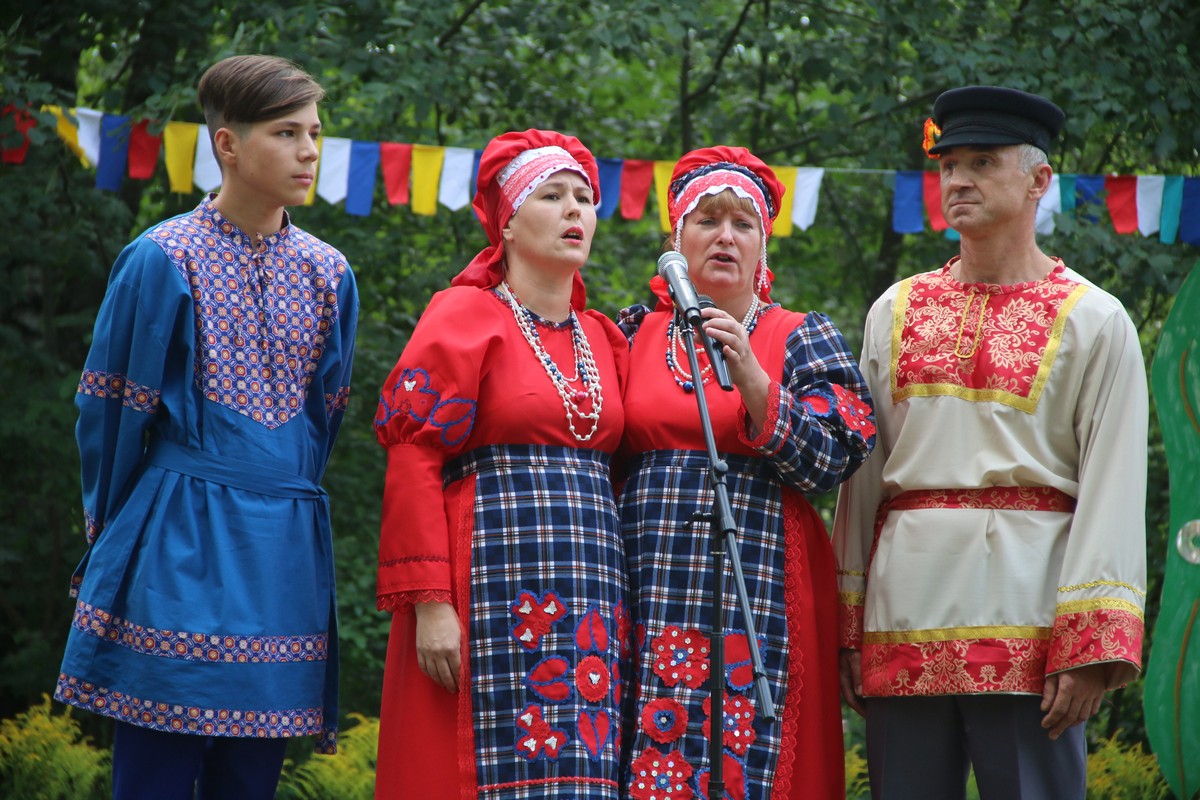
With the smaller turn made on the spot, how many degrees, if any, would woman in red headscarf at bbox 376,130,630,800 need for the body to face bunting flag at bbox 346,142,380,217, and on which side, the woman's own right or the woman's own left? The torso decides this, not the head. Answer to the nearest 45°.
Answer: approximately 135° to the woman's own left

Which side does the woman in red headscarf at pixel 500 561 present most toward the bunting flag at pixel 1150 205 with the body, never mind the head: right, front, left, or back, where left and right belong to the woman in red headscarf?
left

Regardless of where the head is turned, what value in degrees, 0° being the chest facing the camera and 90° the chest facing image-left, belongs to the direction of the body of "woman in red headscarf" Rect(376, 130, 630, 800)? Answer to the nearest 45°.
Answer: approximately 315°

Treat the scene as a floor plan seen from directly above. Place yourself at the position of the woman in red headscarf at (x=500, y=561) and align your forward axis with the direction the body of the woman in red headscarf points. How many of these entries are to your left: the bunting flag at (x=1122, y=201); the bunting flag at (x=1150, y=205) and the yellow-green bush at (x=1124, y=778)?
3

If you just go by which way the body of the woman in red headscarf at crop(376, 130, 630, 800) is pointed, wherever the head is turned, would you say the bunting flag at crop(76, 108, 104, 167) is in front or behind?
behind

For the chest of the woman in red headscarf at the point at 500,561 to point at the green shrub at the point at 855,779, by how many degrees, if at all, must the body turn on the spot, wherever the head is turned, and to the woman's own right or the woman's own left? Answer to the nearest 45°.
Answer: approximately 90° to the woman's own left

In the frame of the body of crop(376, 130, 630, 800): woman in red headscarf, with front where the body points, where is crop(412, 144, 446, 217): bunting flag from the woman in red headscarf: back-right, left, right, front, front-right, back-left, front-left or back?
back-left
